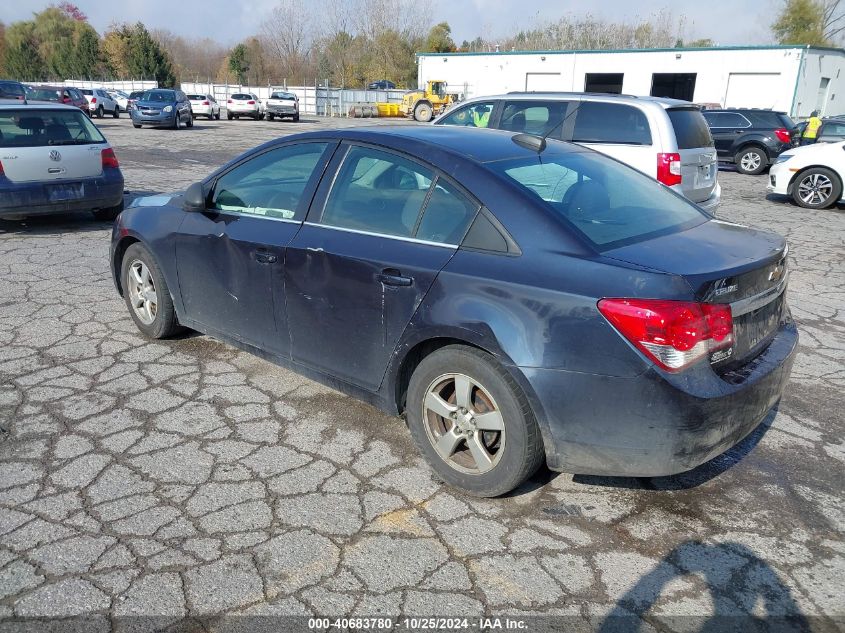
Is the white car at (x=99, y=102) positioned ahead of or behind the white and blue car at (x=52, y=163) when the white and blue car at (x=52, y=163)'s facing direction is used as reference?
ahead

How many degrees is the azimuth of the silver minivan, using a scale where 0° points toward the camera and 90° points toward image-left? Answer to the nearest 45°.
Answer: approximately 135°

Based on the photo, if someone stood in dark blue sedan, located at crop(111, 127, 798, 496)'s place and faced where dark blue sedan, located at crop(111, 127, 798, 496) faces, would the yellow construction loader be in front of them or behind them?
in front

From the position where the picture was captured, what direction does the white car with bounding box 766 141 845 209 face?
facing to the left of the viewer

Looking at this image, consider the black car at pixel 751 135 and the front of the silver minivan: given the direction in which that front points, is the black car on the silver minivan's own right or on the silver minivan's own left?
on the silver minivan's own right

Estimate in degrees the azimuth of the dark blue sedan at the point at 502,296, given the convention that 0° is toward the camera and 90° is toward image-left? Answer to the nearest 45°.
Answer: approximately 135°

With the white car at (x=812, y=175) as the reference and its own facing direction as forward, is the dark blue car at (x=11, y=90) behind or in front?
in front

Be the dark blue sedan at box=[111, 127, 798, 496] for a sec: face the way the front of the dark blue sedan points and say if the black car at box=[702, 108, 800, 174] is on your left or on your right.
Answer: on your right

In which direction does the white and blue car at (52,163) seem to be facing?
away from the camera
